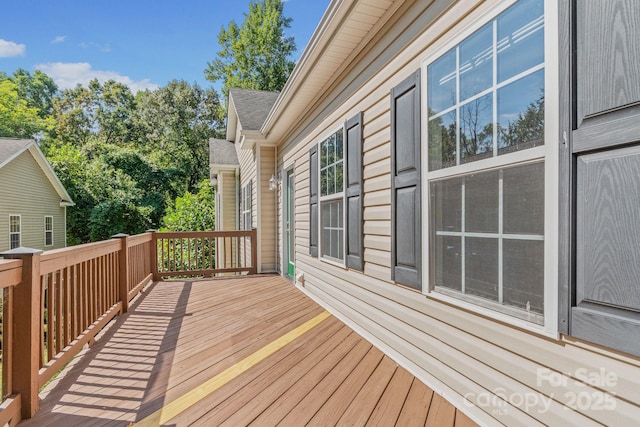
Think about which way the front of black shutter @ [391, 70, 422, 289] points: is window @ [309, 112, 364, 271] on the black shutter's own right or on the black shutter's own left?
on the black shutter's own right

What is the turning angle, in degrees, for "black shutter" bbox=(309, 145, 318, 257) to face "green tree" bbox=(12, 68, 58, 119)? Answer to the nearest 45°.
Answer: approximately 90° to its right

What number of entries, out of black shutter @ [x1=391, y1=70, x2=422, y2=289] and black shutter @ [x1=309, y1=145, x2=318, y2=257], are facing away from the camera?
0

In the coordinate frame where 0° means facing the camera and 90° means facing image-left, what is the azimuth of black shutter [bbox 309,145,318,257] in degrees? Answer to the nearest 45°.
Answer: approximately 45°

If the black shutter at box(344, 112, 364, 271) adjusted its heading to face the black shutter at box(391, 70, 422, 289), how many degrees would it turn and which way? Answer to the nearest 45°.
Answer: approximately 90° to its left

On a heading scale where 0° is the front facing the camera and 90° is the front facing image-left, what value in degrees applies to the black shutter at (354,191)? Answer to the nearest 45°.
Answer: approximately 45°

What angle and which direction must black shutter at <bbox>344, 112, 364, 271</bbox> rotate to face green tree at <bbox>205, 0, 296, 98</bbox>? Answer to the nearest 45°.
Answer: approximately 135° to its right

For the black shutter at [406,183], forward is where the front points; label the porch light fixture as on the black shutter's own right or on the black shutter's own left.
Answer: on the black shutter's own right

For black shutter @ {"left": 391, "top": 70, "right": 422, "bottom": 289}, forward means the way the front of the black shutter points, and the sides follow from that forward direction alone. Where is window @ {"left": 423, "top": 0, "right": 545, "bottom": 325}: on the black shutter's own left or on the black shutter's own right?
on the black shutter's own left

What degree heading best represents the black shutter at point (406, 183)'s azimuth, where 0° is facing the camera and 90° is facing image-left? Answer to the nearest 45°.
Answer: approximately 45°

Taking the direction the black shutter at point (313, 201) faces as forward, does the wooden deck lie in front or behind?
in front

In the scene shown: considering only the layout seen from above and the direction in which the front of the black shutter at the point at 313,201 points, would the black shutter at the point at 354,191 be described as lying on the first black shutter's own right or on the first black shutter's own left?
on the first black shutter's own left

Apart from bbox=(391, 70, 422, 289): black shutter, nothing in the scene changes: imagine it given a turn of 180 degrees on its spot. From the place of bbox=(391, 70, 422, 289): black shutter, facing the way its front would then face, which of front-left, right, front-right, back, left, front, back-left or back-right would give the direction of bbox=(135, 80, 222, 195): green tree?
left

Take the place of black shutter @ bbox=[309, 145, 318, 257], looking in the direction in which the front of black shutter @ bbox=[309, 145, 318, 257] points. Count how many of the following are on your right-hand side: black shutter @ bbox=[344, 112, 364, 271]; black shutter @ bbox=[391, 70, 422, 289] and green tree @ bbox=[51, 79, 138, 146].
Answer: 1

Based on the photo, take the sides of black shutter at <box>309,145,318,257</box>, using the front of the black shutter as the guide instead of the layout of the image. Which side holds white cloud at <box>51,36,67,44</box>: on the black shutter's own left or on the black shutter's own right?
on the black shutter's own right
